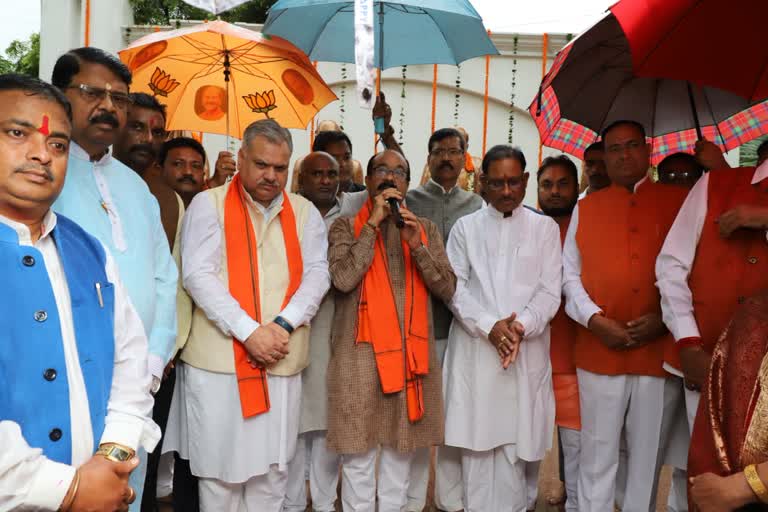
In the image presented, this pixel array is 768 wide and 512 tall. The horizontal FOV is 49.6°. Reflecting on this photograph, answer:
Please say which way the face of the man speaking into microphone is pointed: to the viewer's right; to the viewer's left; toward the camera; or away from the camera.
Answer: toward the camera

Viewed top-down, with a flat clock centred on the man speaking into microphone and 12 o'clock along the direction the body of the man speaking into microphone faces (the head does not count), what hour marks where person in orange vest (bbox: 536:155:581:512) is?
The person in orange vest is roughly at 8 o'clock from the man speaking into microphone.

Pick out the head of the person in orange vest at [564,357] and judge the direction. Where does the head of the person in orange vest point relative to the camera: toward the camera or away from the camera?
toward the camera

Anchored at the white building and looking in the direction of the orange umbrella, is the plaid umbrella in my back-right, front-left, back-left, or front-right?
front-left

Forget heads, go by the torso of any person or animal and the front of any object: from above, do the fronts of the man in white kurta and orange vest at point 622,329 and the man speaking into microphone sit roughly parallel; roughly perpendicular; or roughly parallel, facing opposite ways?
roughly parallel

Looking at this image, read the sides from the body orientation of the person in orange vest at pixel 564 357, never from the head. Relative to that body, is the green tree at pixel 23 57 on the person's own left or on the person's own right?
on the person's own right

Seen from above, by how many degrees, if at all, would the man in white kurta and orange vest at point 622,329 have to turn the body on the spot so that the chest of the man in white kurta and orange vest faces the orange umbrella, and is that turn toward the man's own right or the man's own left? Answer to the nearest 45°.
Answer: approximately 90° to the man's own right

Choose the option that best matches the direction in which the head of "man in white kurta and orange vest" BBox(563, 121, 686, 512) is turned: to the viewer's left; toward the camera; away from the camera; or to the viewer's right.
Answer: toward the camera

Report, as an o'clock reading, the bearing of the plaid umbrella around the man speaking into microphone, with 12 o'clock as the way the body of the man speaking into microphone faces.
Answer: The plaid umbrella is roughly at 8 o'clock from the man speaking into microphone.

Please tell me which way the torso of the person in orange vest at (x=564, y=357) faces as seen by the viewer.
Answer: toward the camera

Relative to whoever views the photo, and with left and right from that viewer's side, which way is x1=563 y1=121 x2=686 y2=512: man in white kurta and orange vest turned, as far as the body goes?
facing the viewer

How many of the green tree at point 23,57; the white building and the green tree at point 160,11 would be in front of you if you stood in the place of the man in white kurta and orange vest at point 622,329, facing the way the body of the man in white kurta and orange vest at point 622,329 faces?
0

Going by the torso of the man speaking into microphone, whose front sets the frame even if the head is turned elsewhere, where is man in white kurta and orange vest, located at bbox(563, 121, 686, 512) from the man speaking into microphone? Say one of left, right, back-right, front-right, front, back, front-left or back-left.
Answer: left

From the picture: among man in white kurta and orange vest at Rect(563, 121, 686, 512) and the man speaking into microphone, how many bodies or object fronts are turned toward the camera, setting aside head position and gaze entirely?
2

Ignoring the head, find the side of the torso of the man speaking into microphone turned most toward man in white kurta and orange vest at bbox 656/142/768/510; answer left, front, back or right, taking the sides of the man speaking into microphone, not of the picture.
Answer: left
